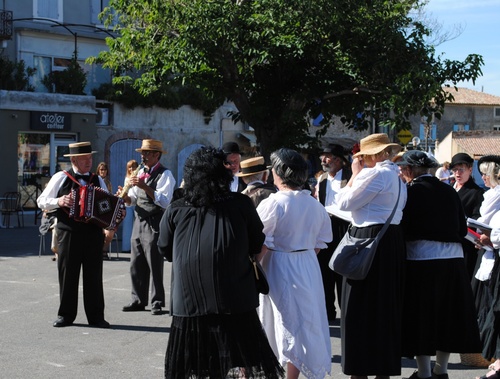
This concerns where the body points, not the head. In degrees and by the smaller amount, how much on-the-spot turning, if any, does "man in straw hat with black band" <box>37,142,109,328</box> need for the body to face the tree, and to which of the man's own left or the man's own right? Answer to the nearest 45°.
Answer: approximately 90° to the man's own left

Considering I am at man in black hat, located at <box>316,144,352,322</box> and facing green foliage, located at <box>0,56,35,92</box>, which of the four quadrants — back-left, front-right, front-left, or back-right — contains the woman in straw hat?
back-left

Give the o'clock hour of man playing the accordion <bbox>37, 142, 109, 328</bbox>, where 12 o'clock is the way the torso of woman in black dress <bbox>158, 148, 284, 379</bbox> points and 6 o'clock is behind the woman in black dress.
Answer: The man playing the accordion is roughly at 11 o'clock from the woman in black dress.

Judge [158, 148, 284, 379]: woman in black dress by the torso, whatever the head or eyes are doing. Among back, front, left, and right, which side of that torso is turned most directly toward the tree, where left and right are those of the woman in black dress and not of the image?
front

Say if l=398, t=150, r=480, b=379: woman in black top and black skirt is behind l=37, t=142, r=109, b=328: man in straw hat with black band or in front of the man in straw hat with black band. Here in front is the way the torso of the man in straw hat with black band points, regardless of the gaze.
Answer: in front

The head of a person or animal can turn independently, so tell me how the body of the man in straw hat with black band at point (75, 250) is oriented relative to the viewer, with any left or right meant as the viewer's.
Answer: facing the viewer and to the right of the viewer

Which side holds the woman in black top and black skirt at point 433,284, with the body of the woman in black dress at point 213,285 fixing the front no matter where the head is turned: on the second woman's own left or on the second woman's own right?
on the second woman's own right

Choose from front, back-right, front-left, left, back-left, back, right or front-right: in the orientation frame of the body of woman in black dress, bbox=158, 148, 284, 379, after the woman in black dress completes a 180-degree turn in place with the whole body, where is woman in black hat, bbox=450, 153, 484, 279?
back-left

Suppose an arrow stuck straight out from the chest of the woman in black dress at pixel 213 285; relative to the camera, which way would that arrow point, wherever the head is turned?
away from the camera

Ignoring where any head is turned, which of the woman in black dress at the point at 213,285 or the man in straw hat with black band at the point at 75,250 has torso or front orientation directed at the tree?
the woman in black dress

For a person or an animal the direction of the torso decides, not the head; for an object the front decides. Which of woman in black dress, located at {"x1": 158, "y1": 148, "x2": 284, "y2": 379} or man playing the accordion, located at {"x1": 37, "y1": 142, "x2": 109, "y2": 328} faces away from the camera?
the woman in black dress

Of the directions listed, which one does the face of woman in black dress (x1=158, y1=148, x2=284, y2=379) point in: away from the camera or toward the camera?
away from the camera

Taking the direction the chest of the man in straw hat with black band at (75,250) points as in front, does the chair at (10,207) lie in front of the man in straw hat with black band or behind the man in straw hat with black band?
behind

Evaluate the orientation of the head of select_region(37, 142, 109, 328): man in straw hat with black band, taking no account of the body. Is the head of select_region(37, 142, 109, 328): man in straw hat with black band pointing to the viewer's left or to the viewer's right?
to the viewer's right

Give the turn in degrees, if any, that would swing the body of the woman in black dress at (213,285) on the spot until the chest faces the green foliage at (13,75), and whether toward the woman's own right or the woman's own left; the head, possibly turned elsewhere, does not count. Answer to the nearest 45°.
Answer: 0° — they already face it

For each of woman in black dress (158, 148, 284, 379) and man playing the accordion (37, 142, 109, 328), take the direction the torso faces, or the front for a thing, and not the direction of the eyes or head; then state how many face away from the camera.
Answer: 1
